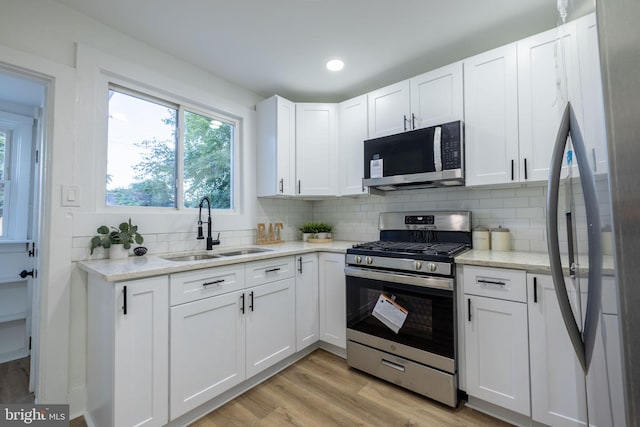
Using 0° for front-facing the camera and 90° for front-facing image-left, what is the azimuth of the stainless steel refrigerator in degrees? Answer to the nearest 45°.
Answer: approximately 90°

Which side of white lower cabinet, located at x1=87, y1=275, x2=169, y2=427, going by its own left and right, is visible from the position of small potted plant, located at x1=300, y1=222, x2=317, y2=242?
left

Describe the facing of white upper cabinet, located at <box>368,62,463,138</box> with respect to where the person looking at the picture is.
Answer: facing the viewer and to the left of the viewer

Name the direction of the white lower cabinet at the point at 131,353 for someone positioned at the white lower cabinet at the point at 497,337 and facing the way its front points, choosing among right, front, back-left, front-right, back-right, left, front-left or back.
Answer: front

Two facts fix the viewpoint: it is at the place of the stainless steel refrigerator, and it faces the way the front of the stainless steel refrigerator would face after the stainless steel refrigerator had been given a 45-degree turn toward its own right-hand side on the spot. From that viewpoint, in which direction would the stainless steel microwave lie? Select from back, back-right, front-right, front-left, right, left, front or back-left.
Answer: front

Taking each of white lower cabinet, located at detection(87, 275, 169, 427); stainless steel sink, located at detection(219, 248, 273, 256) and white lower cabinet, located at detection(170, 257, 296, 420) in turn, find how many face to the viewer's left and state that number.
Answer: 0

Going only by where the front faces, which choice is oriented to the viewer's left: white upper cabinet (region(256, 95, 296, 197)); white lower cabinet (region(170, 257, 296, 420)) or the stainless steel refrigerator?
the stainless steel refrigerator

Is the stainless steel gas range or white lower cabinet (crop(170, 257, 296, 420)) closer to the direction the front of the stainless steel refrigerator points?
the white lower cabinet

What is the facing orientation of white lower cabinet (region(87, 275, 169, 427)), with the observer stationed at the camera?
facing the viewer and to the right of the viewer

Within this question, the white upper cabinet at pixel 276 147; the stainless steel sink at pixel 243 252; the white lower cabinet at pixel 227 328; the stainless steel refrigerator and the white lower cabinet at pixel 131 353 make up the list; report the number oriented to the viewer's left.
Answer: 1

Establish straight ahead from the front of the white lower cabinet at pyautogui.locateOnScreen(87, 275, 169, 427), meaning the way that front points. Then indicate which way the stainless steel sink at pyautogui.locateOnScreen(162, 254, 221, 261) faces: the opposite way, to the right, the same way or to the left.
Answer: the same way

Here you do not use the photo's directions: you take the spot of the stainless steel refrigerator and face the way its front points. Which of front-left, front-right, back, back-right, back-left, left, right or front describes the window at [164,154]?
front
